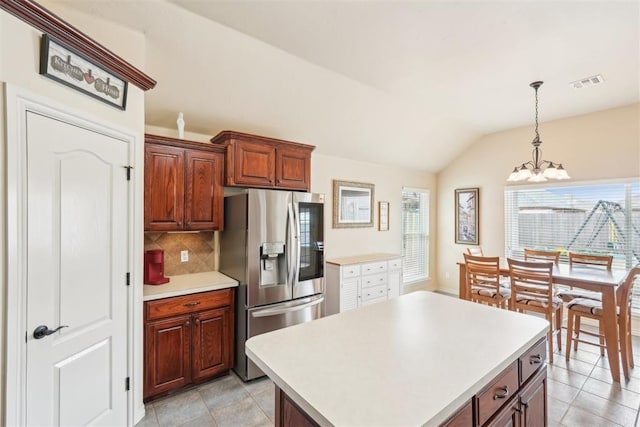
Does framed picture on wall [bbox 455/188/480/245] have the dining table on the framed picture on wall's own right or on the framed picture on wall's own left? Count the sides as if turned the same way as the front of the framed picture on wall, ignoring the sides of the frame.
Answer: on the framed picture on wall's own left

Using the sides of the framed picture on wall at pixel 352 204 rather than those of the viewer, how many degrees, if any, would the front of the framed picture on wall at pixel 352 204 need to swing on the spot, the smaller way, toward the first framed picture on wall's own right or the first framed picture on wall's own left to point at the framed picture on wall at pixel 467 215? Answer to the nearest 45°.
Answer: approximately 90° to the first framed picture on wall's own left

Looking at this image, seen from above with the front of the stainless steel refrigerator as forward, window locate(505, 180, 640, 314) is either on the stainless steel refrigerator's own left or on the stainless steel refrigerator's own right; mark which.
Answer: on the stainless steel refrigerator's own left

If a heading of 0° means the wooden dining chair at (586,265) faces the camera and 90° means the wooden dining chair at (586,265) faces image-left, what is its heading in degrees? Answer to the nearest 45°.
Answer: approximately 45°

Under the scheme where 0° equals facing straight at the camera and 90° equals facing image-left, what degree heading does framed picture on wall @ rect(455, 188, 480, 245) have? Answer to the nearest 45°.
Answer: approximately 45°

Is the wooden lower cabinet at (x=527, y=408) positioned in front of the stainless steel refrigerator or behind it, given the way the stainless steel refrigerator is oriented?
in front

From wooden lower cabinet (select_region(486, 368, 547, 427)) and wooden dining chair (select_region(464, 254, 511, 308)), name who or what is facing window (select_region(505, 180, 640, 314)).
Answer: the wooden dining chair

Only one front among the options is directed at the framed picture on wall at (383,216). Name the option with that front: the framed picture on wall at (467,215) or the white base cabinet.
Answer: the framed picture on wall at (467,215)

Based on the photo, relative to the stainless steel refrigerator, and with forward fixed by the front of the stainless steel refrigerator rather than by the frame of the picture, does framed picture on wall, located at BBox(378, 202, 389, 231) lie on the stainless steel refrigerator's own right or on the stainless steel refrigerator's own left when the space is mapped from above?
on the stainless steel refrigerator's own left

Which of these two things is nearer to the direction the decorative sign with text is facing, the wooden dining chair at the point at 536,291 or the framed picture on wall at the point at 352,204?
the wooden dining chair
